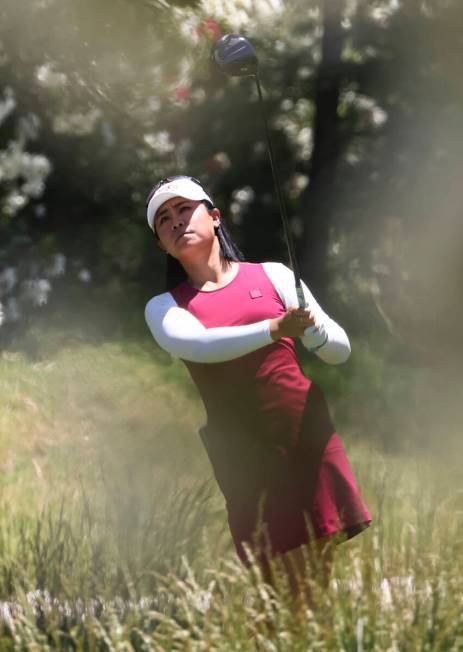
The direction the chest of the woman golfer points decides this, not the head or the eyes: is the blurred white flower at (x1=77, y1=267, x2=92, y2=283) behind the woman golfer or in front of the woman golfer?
behind

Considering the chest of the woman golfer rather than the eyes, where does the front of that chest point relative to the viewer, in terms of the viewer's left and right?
facing the viewer

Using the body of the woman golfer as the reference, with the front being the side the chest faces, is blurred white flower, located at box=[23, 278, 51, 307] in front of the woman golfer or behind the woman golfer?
behind

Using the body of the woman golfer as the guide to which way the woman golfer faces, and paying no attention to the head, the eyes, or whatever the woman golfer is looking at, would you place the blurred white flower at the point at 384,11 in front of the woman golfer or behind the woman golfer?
behind

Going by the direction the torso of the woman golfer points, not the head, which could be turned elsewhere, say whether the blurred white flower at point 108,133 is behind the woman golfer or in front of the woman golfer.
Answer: behind

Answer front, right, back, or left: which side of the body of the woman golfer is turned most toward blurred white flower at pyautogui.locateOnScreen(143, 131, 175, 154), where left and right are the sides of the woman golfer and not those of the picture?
back

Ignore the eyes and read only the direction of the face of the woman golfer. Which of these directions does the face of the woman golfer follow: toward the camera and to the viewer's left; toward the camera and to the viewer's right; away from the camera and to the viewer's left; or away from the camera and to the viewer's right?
toward the camera and to the viewer's left

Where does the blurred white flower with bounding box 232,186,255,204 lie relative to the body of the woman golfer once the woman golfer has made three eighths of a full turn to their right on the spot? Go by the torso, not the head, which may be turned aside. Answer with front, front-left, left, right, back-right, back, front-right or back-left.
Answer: front-right

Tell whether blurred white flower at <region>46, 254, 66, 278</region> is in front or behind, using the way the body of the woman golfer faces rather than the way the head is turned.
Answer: behind
